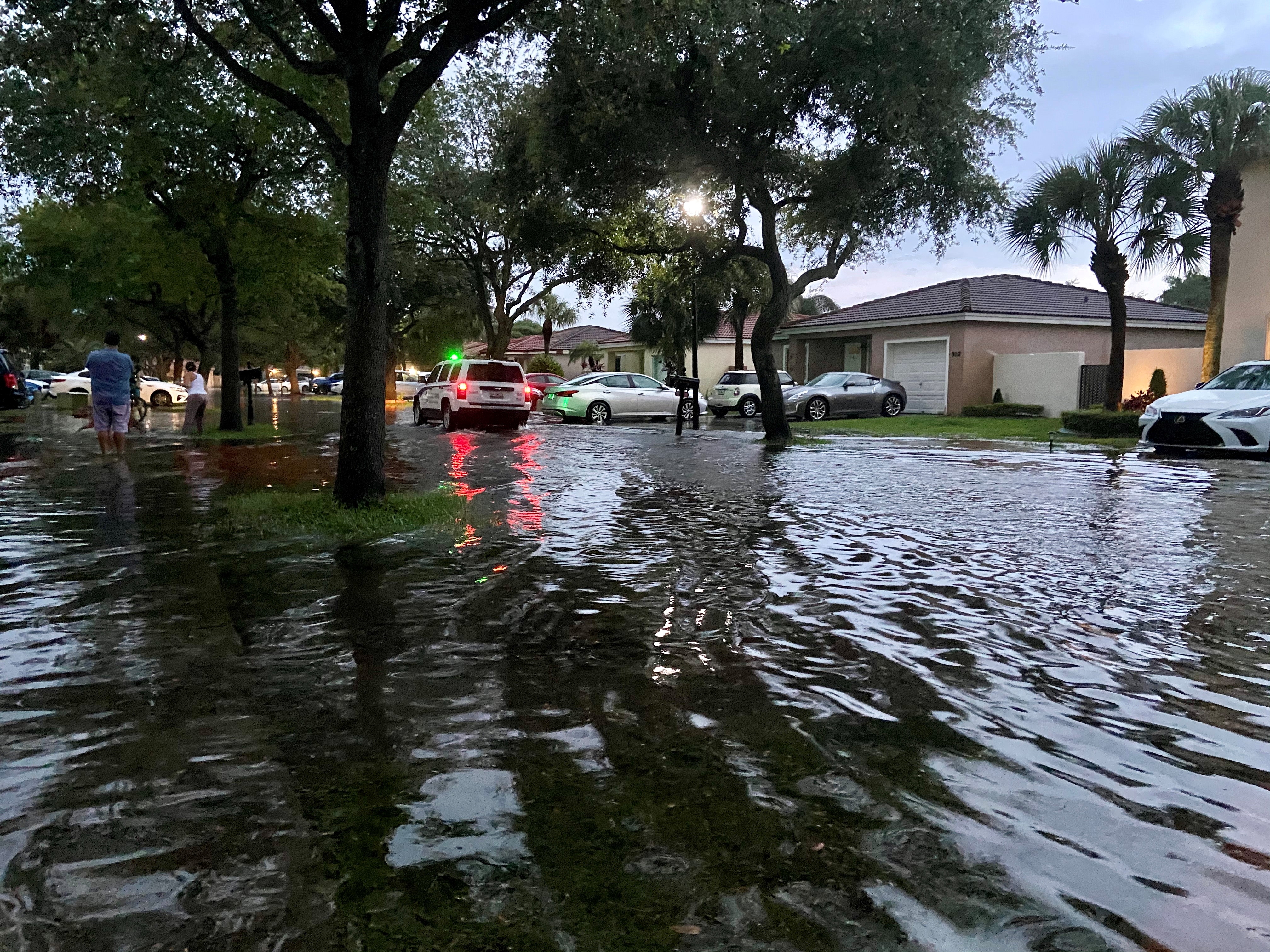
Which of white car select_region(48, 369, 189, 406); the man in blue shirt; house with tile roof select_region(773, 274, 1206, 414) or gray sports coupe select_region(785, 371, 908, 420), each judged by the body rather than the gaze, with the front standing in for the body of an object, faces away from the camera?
the man in blue shirt

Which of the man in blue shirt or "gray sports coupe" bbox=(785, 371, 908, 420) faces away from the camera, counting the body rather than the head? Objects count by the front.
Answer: the man in blue shirt

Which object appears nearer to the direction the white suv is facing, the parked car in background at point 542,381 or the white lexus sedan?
the parked car in background

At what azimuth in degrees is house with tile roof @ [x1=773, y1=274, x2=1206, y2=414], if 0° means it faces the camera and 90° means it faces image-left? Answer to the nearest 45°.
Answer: approximately 45°

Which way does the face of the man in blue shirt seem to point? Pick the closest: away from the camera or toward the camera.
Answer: away from the camera

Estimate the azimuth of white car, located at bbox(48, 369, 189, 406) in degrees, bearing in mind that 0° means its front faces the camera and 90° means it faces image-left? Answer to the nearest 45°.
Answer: approximately 270°

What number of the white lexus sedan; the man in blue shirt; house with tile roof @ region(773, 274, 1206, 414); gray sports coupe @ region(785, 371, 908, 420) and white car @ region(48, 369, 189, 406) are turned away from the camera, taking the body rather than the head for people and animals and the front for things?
1

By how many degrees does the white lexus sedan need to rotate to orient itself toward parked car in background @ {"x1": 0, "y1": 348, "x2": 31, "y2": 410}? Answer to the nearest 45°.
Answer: approximately 45° to its right

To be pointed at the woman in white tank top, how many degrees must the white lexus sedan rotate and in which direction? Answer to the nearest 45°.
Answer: approximately 45° to its right

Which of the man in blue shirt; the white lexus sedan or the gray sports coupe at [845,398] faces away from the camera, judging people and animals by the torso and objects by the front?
the man in blue shirt

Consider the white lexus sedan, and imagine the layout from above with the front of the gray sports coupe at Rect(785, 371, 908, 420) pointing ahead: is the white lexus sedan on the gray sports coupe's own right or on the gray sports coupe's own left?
on the gray sports coupe's own left

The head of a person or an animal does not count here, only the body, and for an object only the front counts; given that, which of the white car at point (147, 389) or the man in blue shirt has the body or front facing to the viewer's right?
the white car

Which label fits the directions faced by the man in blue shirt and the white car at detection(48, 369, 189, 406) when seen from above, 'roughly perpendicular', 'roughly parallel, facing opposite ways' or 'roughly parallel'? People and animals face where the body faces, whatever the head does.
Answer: roughly perpendicular

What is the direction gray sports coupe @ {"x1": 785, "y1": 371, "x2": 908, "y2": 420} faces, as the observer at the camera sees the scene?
facing the viewer and to the left of the viewer

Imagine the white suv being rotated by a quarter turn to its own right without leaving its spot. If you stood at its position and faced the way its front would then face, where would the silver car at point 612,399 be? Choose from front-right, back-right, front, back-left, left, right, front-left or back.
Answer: front
